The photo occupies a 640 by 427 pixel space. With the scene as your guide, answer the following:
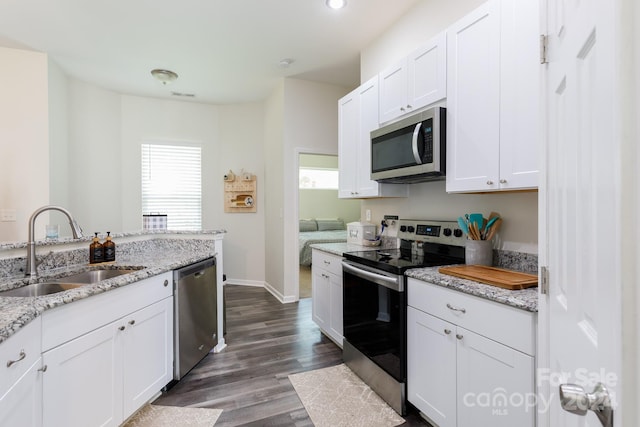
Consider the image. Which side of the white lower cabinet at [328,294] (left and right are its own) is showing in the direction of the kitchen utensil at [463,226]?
left

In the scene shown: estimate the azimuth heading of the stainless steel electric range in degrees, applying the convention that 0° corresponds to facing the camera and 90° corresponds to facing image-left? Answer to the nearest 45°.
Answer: approximately 45°

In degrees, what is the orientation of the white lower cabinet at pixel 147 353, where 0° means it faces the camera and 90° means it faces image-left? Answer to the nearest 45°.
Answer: approximately 315°

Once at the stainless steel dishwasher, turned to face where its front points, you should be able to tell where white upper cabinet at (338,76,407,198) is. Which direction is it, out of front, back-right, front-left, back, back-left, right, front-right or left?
front-left

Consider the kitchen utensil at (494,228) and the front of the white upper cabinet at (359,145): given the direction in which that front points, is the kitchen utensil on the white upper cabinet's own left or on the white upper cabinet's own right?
on the white upper cabinet's own left

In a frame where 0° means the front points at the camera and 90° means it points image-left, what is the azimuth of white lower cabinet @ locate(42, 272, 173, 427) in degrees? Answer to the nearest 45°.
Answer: approximately 315°

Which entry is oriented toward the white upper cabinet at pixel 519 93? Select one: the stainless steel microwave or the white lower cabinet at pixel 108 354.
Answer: the white lower cabinet
